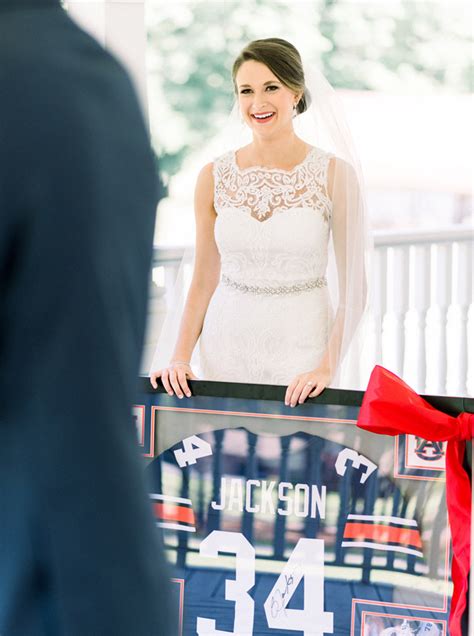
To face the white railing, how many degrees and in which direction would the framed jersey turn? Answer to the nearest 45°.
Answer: approximately 180°

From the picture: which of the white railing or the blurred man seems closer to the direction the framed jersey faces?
the blurred man

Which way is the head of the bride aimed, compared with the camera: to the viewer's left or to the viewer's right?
to the viewer's left
